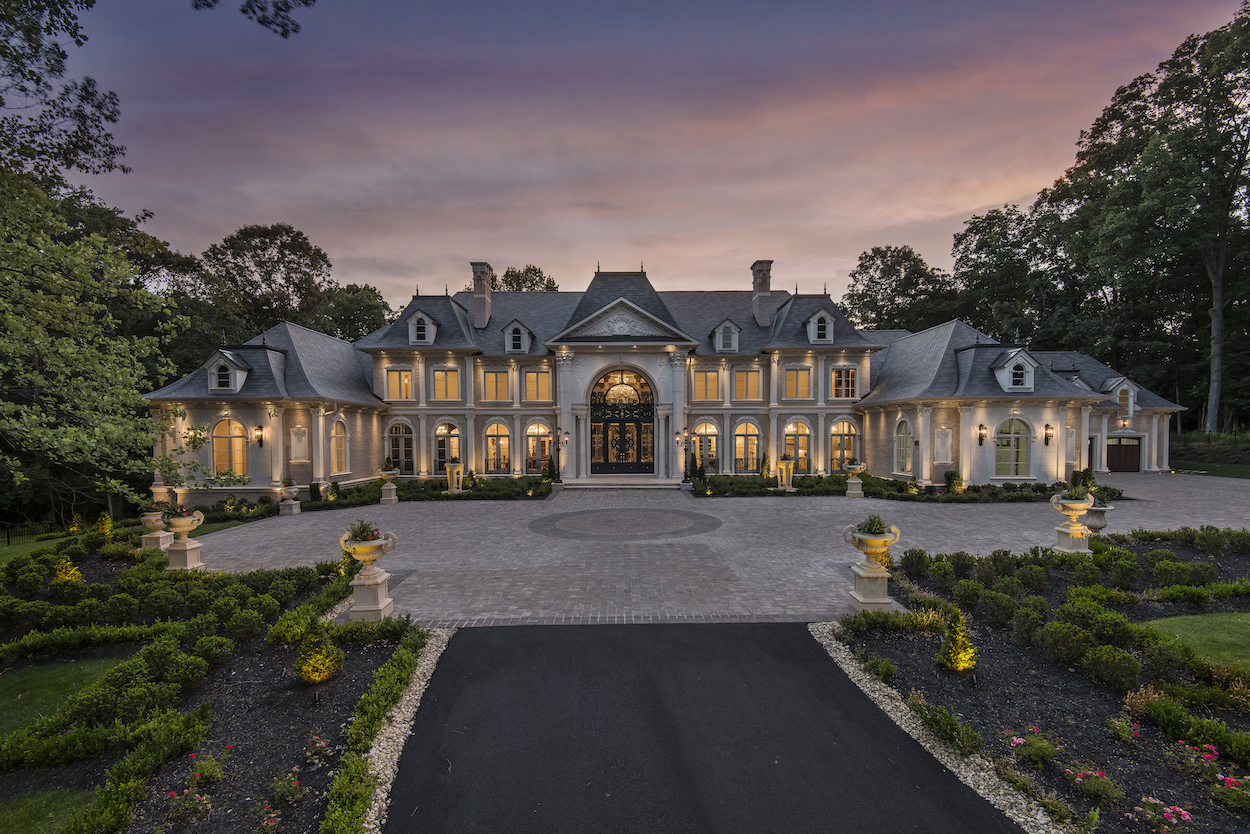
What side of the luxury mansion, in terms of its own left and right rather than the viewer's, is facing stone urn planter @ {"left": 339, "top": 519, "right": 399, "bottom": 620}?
front

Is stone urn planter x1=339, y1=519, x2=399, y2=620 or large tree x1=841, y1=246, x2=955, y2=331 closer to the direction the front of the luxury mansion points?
the stone urn planter

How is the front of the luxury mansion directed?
toward the camera

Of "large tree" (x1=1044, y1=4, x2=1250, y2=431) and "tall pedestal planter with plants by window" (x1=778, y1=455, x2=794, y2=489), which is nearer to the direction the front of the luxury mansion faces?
the tall pedestal planter with plants by window

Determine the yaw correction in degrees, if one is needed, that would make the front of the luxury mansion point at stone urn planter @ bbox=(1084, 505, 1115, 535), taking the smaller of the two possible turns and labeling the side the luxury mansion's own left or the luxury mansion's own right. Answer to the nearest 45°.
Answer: approximately 45° to the luxury mansion's own left

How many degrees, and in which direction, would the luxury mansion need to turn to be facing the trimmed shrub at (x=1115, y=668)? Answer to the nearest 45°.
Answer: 0° — it already faces it

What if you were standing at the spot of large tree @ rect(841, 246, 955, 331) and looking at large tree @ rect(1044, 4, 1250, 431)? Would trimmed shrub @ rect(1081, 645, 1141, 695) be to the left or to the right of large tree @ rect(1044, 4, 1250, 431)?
right

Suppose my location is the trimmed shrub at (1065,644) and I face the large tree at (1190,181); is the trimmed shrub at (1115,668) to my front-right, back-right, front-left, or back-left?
back-right

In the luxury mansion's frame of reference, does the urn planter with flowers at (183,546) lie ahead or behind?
ahead

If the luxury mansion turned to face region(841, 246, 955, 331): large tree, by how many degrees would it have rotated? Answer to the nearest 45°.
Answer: approximately 135° to its left

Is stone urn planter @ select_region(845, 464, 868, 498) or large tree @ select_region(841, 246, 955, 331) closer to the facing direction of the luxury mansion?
the stone urn planter

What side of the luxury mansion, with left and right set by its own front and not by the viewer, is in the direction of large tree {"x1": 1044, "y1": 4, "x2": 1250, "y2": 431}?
left
